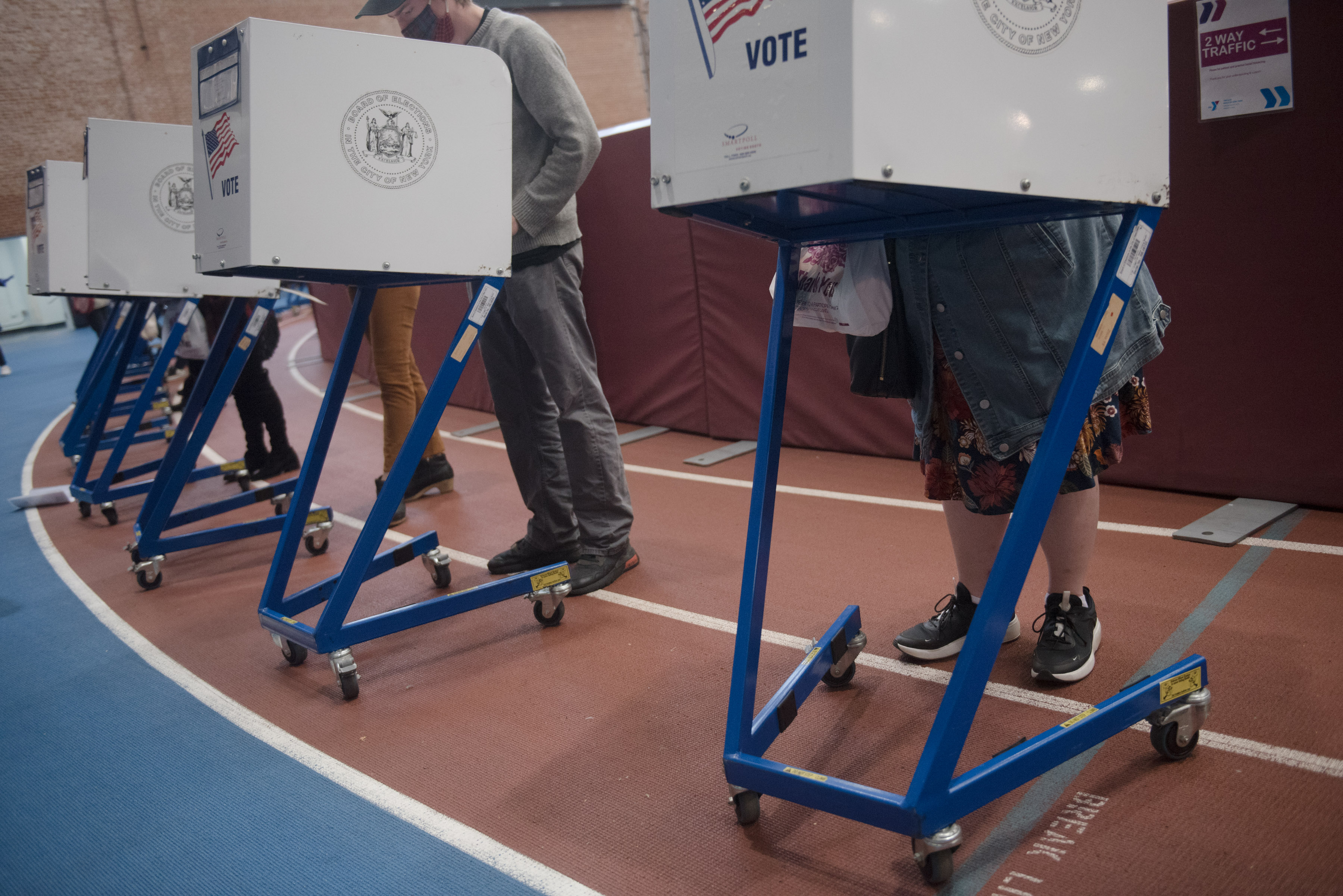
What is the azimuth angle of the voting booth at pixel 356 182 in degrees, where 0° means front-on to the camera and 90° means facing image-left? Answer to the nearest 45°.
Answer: approximately 225°

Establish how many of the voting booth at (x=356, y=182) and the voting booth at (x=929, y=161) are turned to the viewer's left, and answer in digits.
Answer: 0

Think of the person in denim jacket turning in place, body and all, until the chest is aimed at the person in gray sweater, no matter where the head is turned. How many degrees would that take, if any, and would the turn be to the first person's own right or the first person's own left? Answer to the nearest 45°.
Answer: approximately 90° to the first person's own right

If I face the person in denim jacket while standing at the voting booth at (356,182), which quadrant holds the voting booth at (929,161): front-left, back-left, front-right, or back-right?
front-right

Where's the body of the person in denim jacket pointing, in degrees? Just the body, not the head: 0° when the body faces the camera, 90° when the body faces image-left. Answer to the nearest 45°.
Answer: approximately 45°

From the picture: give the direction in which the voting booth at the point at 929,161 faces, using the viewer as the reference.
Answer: facing away from the viewer and to the right of the viewer

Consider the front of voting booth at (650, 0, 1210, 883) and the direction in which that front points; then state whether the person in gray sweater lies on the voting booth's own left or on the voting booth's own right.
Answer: on the voting booth's own left

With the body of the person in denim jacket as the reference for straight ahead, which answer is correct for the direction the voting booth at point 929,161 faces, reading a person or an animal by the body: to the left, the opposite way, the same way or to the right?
the opposite way
